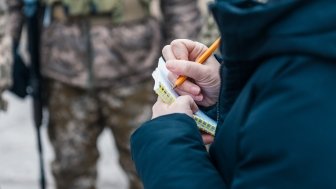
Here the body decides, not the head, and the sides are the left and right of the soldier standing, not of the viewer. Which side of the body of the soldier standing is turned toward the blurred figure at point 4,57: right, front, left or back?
right

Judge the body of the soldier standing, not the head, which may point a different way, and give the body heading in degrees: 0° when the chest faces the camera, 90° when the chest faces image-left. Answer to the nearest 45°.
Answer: approximately 0°
